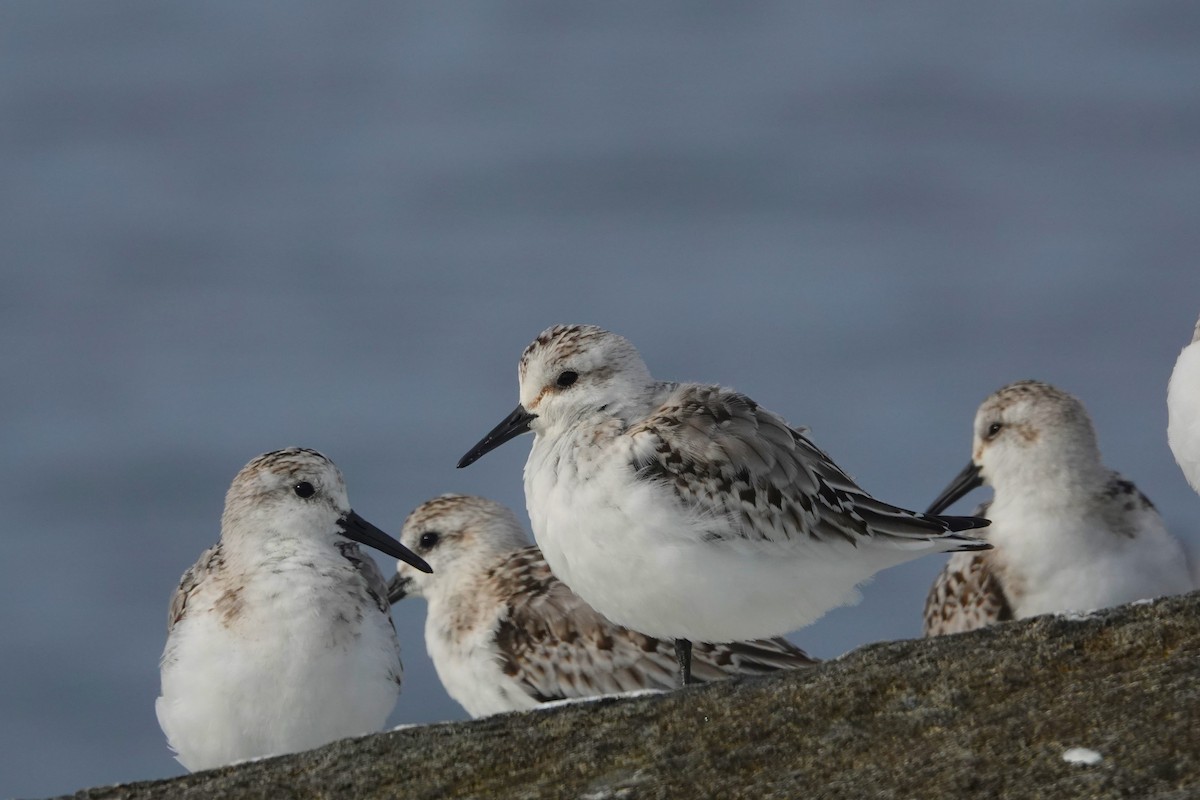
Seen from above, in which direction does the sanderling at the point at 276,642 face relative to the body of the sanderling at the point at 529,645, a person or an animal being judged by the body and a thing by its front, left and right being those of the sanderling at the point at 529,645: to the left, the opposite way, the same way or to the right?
to the left

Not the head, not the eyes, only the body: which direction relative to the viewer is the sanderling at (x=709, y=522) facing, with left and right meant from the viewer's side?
facing to the left of the viewer

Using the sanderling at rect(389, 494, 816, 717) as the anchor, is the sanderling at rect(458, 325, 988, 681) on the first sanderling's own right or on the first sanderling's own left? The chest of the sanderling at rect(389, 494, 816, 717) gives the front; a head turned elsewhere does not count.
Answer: on the first sanderling's own left

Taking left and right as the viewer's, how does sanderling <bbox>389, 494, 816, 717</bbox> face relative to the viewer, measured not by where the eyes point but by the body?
facing to the left of the viewer

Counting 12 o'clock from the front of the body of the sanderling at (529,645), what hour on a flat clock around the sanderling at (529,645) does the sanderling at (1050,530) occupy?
the sanderling at (1050,530) is roughly at 6 o'clock from the sanderling at (529,645).

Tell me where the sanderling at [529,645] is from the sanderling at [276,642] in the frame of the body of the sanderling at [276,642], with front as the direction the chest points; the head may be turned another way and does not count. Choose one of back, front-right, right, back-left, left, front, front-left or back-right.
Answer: back-left

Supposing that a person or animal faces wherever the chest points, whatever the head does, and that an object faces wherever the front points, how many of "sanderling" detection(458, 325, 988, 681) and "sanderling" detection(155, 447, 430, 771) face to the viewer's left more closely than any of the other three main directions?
1

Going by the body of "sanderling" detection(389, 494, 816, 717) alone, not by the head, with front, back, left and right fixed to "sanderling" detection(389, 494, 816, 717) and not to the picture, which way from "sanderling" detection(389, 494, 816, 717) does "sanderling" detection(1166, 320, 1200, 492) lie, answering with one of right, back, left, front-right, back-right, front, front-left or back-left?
back-left

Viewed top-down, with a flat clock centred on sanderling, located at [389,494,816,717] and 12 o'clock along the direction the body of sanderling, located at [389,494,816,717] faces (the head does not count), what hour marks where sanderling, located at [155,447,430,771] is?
sanderling, located at [155,447,430,771] is roughly at 10 o'clock from sanderling, located at [389,494,816,717].

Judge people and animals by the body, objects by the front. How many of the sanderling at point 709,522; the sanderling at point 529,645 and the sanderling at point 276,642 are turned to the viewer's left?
2

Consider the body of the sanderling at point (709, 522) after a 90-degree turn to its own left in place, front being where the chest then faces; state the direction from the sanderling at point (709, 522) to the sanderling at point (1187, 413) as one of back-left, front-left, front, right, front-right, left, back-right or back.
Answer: left

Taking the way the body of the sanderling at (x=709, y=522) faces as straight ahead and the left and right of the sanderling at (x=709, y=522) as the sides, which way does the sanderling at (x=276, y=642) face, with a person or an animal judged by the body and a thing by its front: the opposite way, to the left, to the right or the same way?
to the left

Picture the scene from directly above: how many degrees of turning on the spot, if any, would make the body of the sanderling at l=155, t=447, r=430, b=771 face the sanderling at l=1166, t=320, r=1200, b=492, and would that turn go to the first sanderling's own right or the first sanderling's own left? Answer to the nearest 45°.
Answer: approximately 90° to the first sanderling's own left

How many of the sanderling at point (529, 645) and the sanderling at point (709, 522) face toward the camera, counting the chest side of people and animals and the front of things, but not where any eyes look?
0
